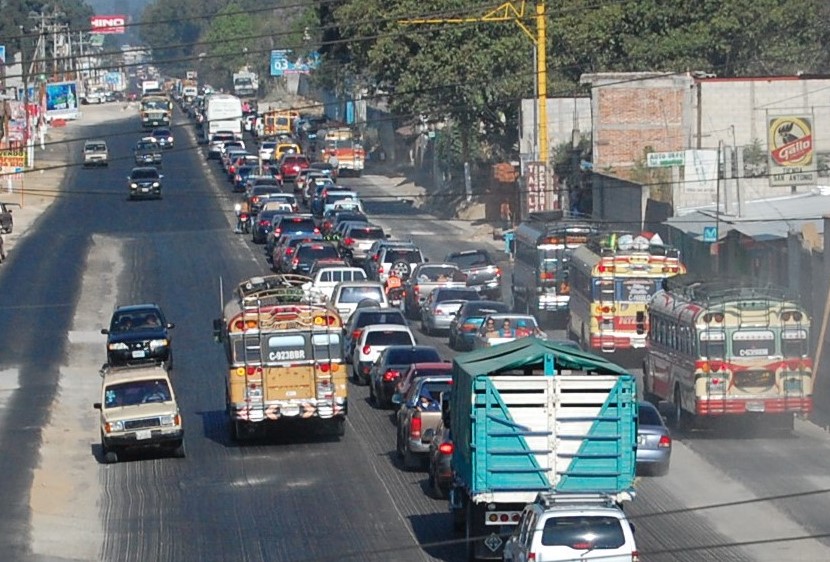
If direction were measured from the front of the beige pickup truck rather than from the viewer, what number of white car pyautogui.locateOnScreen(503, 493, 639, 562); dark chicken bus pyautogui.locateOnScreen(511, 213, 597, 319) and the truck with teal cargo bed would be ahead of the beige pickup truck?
1

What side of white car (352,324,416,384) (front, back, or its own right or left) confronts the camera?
back

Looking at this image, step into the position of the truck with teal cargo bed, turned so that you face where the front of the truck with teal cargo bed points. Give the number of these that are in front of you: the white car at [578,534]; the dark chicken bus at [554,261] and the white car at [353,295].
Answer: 2

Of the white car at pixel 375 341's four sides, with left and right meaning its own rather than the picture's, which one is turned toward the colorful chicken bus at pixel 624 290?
right

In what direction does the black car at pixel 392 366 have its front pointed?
away from the camera

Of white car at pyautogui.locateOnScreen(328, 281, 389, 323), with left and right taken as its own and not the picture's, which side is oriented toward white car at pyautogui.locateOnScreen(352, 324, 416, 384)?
back

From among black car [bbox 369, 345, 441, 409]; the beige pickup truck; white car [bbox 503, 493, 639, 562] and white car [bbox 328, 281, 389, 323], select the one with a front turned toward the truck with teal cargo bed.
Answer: white car [bbox 503, 493, 639, 562]

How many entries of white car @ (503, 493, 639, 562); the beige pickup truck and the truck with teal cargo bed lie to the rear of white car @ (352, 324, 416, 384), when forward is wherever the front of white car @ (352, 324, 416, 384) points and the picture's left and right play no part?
3

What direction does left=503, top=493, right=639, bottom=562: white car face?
away from the camera

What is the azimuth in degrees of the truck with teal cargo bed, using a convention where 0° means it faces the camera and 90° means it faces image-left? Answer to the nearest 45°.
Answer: approximately 180°

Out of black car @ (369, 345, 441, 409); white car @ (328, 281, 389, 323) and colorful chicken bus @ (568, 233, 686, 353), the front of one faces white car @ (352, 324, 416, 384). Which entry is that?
the black car

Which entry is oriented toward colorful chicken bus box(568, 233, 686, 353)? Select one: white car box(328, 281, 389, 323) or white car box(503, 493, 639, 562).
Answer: white car box(503, 493, 639, 562)
